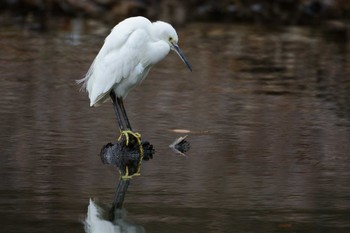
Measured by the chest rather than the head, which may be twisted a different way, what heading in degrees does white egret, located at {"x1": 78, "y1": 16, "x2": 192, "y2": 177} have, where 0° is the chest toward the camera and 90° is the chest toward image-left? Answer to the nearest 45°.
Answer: approximately 270°
